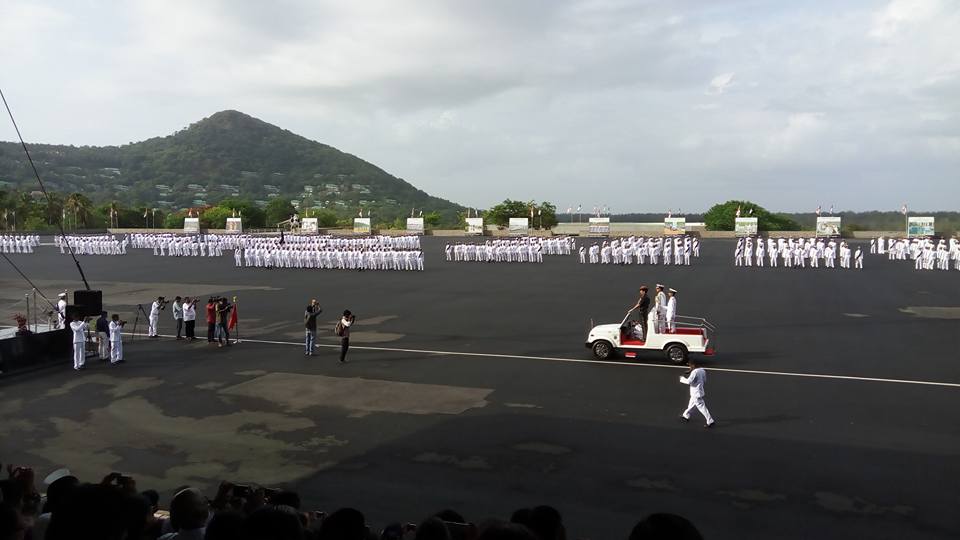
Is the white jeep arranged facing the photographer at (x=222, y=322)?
yes

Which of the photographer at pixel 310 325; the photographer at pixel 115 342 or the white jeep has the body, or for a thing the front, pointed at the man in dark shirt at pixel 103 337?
the white jeep

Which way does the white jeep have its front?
to the viewer's left

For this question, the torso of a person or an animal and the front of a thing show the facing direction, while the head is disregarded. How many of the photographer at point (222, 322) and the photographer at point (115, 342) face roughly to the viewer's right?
2

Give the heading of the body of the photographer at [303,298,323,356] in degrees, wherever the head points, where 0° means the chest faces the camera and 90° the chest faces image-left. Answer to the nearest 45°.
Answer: approximately 270°

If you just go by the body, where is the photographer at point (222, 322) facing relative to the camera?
to the viewer's right

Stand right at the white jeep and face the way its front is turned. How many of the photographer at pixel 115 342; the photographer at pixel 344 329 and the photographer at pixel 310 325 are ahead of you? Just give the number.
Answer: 3

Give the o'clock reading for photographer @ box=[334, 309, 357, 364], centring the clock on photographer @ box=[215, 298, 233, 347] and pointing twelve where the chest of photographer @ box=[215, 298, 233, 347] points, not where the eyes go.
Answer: photographer @ box=[334, 309, 357, 364] is roughly at 2 o'clock from photographer @ box=[215, 298, 233, 347].

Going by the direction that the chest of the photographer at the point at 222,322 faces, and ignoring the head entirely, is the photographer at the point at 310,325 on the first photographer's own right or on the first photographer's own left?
on the first photographer's own right

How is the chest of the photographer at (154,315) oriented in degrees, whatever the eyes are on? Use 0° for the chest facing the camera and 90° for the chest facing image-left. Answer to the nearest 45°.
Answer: approximately 270°

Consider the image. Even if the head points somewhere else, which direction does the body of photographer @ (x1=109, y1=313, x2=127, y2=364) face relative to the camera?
to the viewer's right
